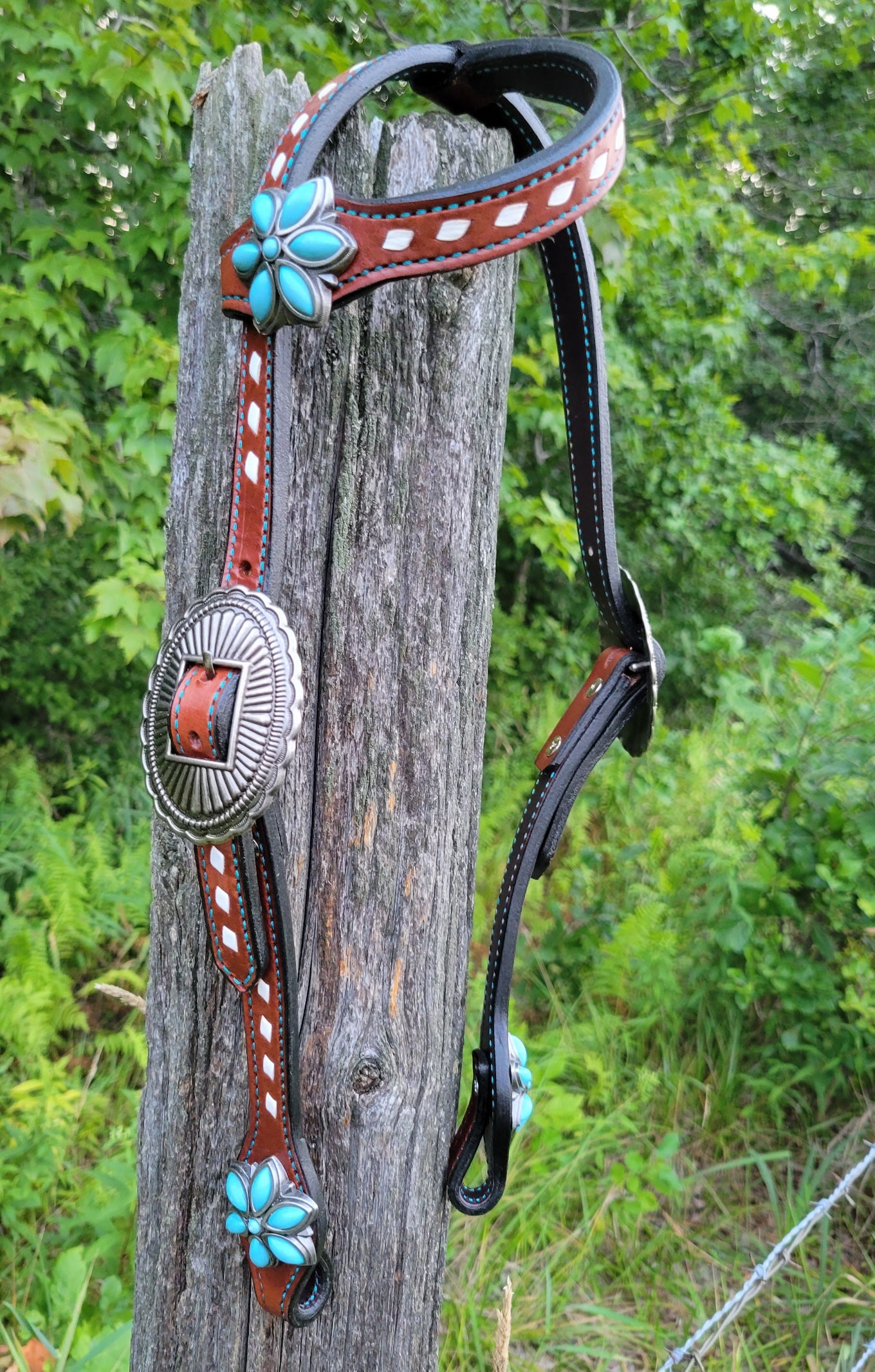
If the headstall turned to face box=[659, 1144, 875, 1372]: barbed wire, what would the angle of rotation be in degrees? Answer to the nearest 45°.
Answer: approximately 90° to its left

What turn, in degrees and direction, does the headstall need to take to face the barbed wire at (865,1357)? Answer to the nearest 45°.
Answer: approximately 90° to its left
